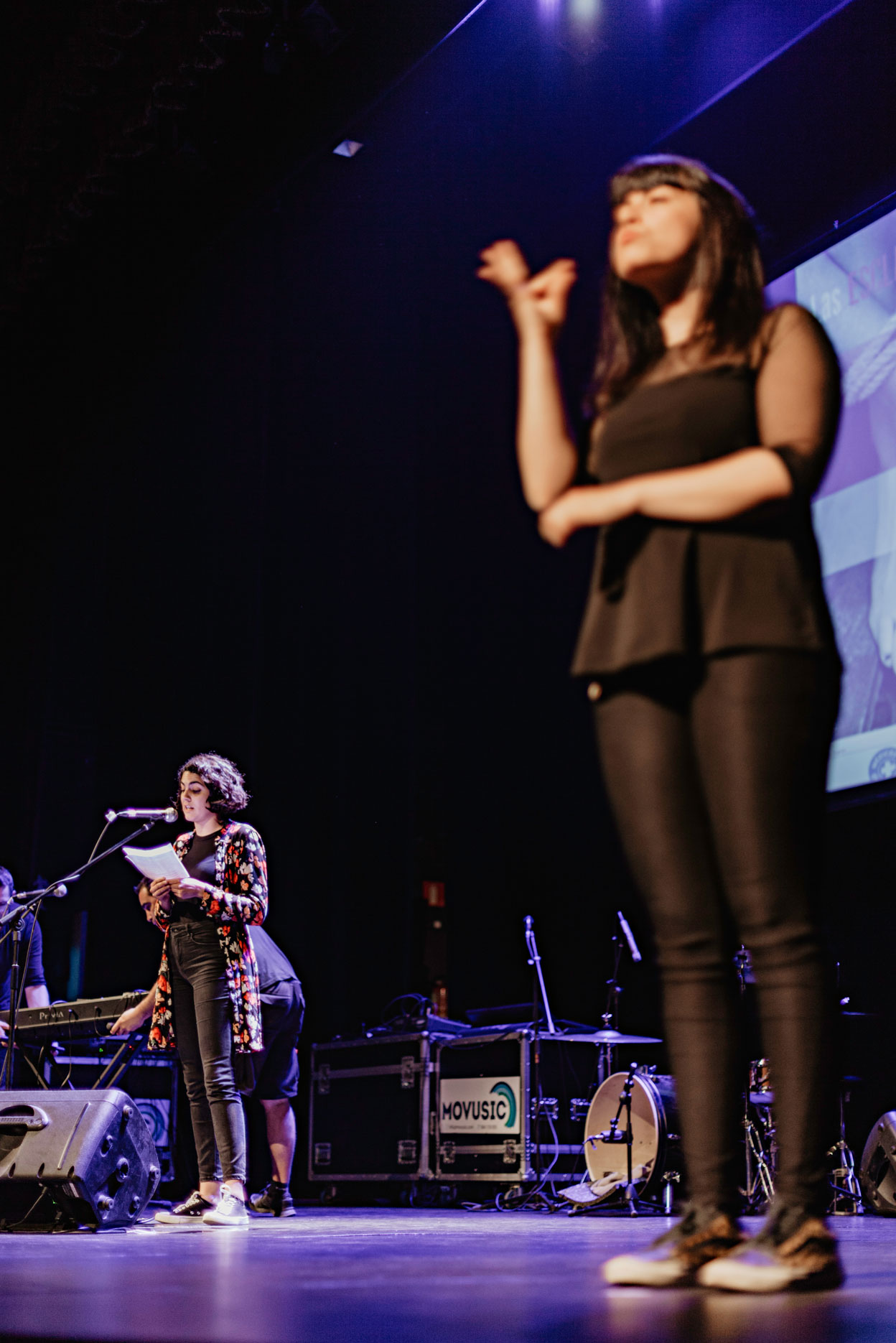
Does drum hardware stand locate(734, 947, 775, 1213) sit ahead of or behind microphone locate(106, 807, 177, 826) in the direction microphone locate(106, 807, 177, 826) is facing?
ahead

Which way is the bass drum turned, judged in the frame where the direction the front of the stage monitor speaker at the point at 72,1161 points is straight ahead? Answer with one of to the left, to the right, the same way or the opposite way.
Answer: the opposite way

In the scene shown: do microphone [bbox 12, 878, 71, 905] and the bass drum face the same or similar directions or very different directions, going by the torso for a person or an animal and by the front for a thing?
very different directions

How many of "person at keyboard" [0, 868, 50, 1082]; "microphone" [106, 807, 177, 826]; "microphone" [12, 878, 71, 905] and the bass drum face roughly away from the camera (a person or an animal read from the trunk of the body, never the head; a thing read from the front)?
0

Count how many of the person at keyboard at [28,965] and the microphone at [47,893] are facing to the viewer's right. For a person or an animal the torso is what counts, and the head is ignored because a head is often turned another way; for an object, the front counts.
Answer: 1

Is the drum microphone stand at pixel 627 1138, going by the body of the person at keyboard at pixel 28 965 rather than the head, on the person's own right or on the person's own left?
on the person's own left

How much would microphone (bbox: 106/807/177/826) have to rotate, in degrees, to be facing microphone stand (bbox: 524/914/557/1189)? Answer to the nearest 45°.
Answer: approximately 45° to its left

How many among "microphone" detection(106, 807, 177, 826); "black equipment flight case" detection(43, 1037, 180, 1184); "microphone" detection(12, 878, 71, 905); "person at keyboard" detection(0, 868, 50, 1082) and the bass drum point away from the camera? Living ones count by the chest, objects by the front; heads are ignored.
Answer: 0

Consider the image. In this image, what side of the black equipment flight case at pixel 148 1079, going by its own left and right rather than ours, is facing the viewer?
front

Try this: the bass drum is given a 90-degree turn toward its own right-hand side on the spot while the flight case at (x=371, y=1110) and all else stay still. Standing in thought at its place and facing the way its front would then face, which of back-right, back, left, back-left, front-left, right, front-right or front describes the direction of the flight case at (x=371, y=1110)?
front

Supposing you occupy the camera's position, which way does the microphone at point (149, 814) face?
facing to the right of the viewer
